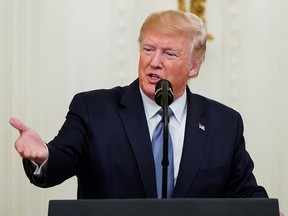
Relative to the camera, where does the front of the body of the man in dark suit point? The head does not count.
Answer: toward the camera

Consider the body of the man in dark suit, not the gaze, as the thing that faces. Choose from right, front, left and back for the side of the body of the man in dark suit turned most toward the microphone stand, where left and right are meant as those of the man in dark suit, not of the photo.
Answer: front

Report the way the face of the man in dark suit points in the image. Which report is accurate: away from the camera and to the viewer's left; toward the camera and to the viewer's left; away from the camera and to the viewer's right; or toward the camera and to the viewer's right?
toward the camera and to the viewer's left
